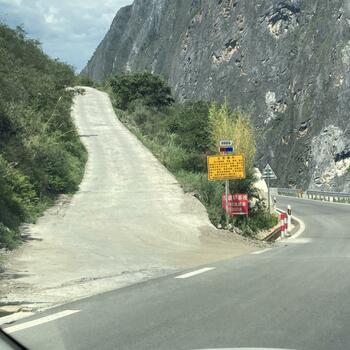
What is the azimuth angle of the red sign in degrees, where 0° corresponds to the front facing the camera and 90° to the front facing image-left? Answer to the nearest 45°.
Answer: approximately 0°

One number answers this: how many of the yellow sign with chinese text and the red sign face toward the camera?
2
